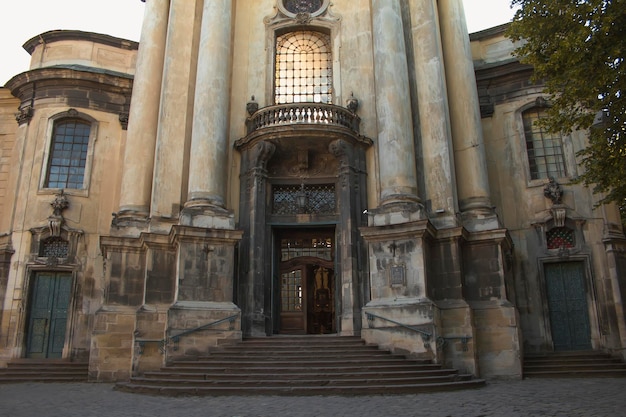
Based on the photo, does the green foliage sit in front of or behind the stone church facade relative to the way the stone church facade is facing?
in front

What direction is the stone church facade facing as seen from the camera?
toward the camera
